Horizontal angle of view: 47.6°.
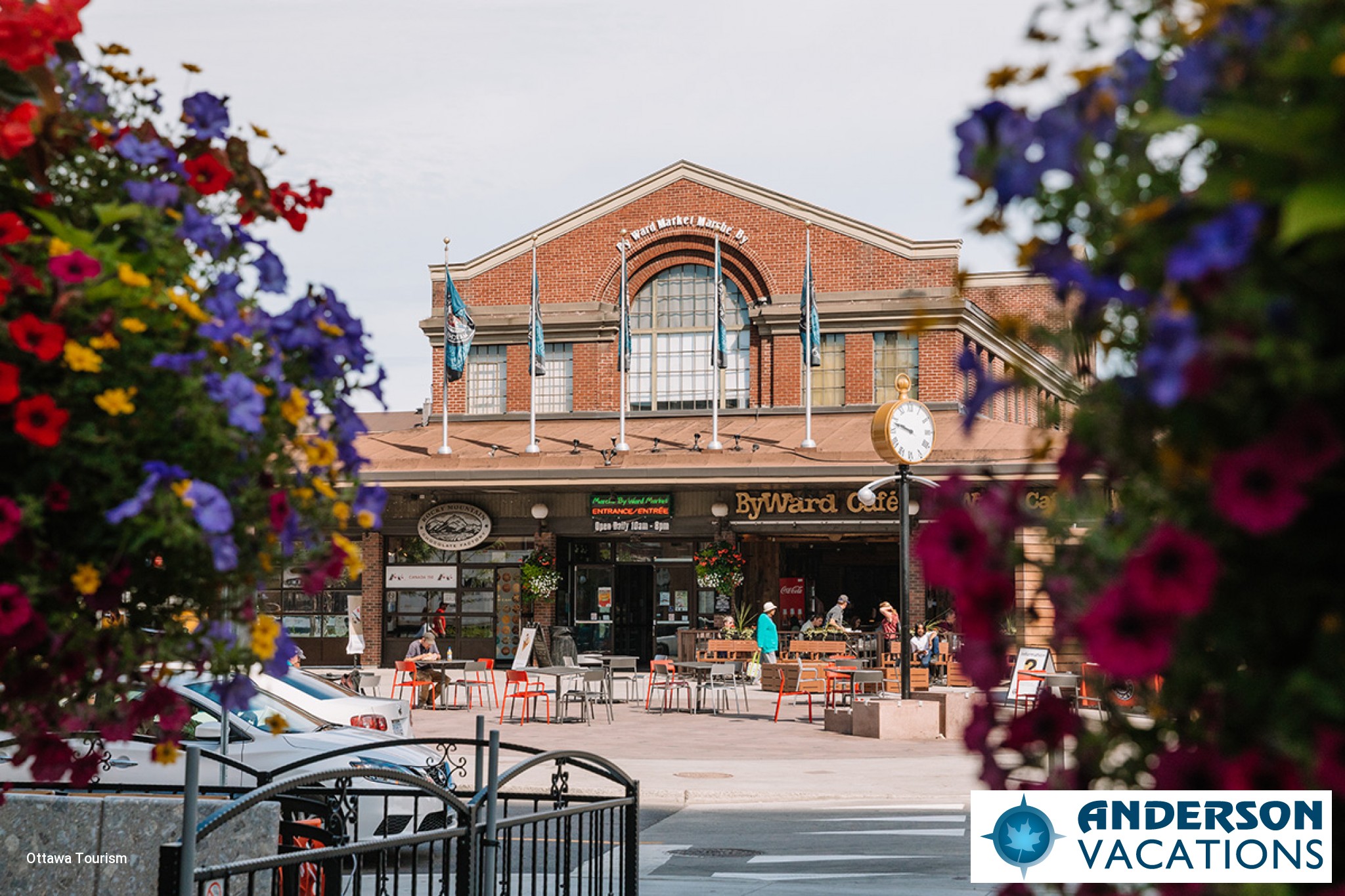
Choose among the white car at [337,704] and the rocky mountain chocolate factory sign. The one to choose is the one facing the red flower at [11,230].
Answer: the rocky mountain chocolate factory sign

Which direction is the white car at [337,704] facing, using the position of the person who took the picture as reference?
facing away from the viewer and to the left of the viewer

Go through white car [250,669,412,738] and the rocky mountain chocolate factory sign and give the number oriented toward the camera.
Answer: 1

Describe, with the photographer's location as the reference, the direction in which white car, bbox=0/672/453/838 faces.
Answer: facing the viewer and to the right of the viewer

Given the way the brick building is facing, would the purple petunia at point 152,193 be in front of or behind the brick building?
in front

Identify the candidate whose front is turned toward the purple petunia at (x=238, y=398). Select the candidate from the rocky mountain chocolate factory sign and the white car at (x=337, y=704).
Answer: the rocky mountain chocolate factory sign

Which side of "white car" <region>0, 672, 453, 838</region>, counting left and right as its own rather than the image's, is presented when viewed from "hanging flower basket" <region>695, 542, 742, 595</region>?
left

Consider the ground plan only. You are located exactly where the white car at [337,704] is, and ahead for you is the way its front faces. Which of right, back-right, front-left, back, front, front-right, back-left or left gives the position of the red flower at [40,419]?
back-left

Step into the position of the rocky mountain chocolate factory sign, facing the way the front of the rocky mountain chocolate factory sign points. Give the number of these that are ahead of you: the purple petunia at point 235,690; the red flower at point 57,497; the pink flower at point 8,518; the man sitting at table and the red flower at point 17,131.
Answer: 5

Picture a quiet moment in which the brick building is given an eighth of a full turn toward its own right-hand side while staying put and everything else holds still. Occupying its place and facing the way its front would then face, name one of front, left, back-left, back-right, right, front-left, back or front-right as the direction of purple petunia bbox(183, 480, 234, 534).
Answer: front-left

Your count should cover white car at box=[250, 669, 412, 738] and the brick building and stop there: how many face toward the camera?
1

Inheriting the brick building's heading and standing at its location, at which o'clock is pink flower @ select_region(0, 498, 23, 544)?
The pink flower is roughly at 12 o'clock from the brick building.

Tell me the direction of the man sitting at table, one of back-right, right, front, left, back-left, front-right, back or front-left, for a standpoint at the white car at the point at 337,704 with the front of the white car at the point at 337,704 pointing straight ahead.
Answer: front-right

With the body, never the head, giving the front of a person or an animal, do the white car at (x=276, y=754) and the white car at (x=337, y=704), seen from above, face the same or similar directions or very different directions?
very different directions

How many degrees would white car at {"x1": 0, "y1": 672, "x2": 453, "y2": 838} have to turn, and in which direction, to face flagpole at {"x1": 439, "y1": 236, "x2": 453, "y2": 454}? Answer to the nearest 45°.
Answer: approximately 135° to its left

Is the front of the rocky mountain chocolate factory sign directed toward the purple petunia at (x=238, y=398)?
yes
